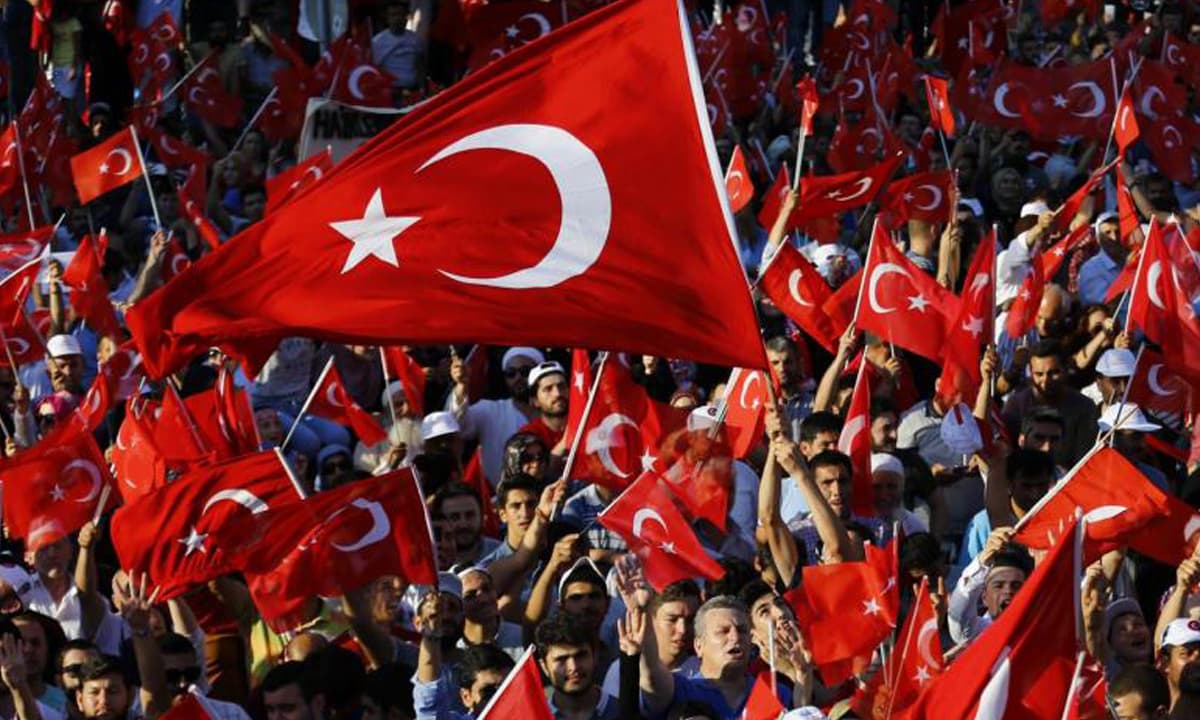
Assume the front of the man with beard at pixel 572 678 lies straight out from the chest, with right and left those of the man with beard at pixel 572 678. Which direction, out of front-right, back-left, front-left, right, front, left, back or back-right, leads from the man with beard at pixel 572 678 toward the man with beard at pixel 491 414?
back

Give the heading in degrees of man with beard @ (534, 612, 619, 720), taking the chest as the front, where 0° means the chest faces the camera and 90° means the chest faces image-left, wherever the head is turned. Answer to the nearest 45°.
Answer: approximately 0°

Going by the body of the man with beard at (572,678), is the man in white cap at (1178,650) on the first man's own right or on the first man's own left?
on the first man's own left

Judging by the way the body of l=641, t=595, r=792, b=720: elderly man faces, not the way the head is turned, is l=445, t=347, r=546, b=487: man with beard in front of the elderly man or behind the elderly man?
behind

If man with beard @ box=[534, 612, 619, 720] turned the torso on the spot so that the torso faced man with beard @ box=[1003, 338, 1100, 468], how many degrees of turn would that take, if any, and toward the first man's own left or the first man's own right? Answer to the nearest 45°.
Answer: approximately 135° to the first man's own left

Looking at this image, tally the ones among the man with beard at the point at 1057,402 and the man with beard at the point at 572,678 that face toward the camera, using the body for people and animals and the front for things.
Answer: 2

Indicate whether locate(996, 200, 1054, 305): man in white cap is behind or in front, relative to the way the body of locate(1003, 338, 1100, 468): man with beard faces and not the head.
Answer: behind

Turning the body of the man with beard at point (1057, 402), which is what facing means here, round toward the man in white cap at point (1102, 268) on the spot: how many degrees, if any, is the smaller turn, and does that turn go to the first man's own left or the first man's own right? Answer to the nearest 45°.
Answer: approximately 180°
